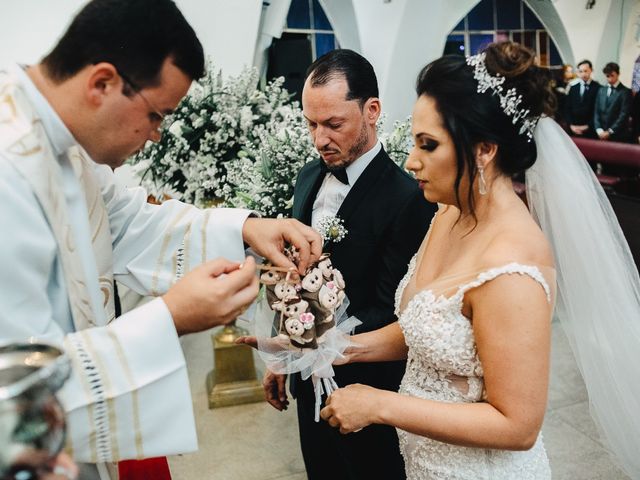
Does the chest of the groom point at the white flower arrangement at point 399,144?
no

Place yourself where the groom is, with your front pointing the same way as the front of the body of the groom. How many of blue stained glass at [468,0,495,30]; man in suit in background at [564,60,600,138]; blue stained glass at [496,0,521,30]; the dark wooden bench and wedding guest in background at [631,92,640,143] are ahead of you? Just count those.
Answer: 0

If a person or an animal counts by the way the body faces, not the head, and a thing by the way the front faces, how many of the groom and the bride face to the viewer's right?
0

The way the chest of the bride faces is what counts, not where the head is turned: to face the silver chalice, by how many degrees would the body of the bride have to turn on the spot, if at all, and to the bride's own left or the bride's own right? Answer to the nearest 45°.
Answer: approximately 90° to the bride's own left

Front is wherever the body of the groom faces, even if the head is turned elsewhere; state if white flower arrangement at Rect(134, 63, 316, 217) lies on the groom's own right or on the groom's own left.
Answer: on the groom's own right

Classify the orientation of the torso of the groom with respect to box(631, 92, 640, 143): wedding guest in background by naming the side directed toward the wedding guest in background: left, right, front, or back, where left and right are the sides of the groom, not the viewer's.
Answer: back

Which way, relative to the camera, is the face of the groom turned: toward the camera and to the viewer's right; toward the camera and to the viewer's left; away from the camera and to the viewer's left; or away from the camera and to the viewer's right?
toward the camera and to the viewer's left

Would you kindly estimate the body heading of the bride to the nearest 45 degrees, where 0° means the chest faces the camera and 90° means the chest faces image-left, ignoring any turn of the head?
approximately 90°

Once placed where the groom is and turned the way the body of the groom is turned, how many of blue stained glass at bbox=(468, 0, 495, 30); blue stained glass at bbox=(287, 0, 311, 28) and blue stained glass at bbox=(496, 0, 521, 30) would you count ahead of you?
0

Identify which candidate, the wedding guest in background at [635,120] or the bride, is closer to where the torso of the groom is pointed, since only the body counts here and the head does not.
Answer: the bride
